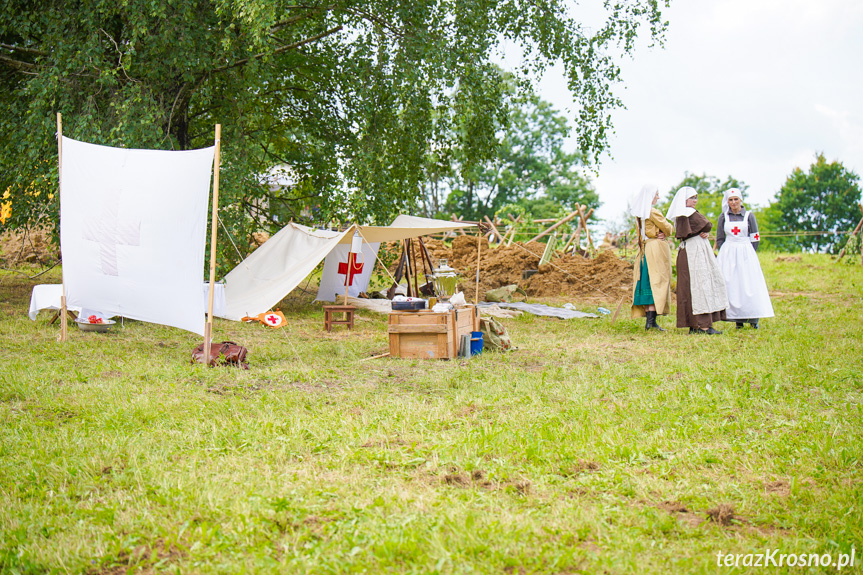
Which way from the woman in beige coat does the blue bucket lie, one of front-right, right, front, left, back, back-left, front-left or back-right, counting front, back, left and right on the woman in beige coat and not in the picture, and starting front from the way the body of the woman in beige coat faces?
back-right

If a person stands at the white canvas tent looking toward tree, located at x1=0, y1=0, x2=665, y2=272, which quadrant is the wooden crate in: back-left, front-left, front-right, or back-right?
back-right

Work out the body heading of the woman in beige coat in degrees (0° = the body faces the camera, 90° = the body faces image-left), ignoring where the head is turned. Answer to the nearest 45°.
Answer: approximately 270°

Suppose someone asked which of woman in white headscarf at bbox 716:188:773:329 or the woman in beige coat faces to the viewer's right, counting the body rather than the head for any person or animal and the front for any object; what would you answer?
the woman in beige coat

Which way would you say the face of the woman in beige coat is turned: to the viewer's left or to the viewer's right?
to the viewer's right

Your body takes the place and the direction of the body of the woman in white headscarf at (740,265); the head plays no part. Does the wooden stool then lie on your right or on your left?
on your right

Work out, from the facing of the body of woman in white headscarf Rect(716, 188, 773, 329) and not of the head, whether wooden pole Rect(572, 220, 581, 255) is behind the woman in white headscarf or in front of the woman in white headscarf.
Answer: behind
